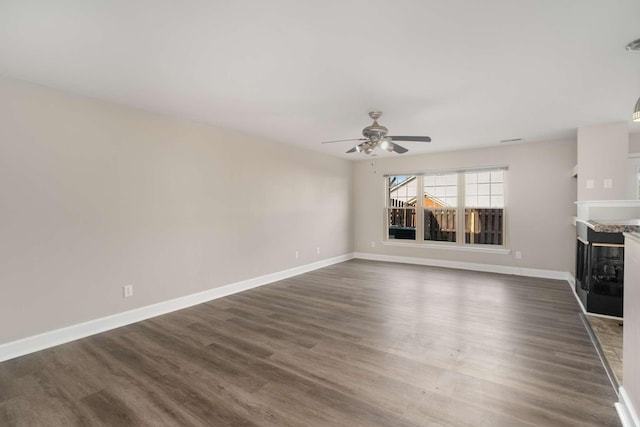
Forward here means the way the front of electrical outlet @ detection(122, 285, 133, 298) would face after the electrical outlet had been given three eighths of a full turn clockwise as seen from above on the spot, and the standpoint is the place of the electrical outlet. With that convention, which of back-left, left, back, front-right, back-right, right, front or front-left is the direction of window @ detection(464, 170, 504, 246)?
back

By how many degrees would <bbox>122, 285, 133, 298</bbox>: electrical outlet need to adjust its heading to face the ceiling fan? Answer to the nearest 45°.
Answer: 0° — it already faces it

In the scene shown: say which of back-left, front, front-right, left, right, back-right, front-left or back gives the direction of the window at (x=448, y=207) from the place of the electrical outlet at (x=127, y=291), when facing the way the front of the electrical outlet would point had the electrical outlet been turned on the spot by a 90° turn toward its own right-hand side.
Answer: back-left

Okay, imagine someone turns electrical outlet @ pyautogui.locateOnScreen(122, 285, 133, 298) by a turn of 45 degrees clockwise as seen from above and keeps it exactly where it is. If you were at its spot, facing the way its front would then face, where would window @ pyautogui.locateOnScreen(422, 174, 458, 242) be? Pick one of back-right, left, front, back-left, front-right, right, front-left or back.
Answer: left

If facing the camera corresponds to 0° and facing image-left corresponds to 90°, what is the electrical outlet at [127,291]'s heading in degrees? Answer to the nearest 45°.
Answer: approximately 315°

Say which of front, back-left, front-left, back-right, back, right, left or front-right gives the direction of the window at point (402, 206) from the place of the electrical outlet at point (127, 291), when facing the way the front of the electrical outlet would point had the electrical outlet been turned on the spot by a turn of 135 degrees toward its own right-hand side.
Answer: back
